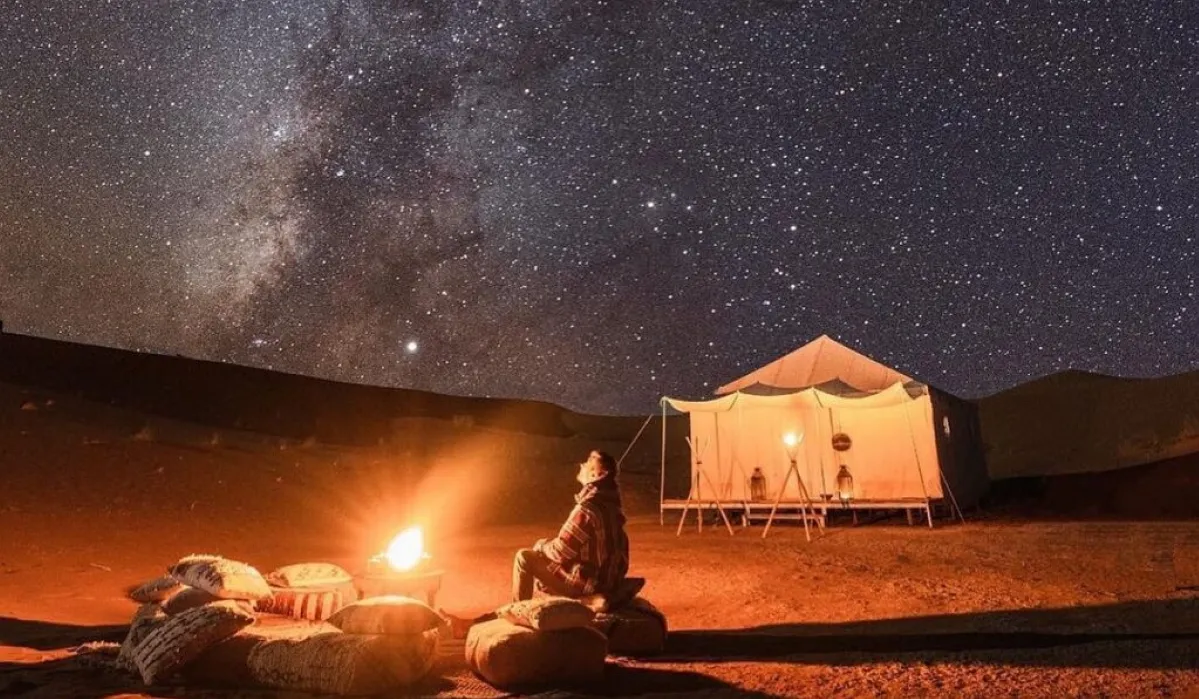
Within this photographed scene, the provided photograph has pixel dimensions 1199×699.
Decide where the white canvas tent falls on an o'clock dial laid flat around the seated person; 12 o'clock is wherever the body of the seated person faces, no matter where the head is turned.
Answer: The white canvas tent is roughly at 4 o'clock from the seated person.

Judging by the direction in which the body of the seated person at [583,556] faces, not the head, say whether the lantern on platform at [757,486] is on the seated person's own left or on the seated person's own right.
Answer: on the seated person's own right

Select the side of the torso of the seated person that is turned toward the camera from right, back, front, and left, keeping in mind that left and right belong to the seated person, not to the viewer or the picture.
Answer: left

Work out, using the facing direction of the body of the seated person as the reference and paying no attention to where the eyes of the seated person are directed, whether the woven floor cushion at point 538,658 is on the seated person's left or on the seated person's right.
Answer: on the seated person's left

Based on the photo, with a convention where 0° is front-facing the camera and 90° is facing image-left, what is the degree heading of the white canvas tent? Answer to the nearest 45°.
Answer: approximately 0°

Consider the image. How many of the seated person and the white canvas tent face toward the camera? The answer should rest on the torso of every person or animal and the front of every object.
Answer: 1

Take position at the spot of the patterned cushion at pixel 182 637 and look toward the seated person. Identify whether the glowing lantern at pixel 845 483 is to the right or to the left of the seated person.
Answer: left

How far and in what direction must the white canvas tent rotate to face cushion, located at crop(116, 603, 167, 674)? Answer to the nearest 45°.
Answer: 0° — it already faces it

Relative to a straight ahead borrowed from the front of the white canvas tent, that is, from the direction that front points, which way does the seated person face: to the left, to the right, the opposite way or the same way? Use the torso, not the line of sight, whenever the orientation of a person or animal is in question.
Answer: to the right

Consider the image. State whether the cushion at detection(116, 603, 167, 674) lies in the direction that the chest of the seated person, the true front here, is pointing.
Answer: yes
